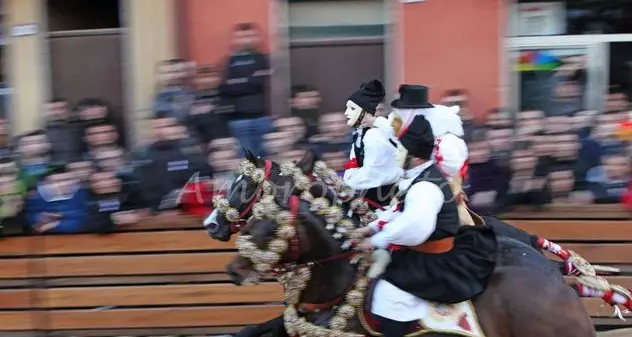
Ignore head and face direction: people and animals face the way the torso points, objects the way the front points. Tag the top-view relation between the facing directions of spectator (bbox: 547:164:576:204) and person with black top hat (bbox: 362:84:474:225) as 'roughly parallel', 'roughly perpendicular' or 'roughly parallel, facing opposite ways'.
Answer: roughly perpendicular

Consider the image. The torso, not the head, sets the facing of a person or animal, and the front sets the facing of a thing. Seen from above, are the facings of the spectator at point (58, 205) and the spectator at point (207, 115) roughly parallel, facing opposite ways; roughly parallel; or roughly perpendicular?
roughly parallel

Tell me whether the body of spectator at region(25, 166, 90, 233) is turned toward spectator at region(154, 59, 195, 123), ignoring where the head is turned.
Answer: no

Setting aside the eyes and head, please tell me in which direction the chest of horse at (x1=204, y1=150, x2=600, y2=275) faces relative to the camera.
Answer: to the viewer's left

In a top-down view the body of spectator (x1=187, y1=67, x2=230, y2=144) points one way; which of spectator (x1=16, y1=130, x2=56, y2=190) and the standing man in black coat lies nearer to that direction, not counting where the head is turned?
the spectator

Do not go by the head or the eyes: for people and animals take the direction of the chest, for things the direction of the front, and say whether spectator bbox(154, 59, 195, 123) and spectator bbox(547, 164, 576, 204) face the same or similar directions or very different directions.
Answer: same or similar directions

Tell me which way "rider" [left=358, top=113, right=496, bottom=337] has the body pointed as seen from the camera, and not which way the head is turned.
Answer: to the viewer's left

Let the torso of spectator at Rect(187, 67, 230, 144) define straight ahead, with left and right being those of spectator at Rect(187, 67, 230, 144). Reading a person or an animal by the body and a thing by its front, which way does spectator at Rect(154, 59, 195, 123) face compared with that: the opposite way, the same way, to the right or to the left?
the same way

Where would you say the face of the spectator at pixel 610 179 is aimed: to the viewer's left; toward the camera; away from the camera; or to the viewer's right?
toward the camera

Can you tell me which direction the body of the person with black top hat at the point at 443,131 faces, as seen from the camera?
to the viewer's left

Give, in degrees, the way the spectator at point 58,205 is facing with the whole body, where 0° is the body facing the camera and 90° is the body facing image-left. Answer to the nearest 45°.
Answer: approximately 0°

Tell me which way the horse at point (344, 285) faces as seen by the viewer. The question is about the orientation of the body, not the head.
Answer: to the viewer's left

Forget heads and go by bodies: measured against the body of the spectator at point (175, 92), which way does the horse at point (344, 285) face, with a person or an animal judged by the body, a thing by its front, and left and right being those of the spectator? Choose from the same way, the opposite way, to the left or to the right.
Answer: to the right

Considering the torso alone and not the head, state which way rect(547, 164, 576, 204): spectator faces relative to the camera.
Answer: toward the camera

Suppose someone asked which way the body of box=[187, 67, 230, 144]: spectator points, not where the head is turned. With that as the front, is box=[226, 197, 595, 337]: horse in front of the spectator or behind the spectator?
in front

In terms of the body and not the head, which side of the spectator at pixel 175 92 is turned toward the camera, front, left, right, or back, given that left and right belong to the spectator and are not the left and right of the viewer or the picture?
front

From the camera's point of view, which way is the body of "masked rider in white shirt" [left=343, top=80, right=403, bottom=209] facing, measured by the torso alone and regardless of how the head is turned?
to the viewer's left

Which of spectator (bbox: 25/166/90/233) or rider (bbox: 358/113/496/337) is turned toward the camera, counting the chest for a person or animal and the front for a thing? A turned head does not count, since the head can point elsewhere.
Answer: the spectator

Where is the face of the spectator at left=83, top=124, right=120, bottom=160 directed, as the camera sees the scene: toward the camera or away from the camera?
toward the camera
